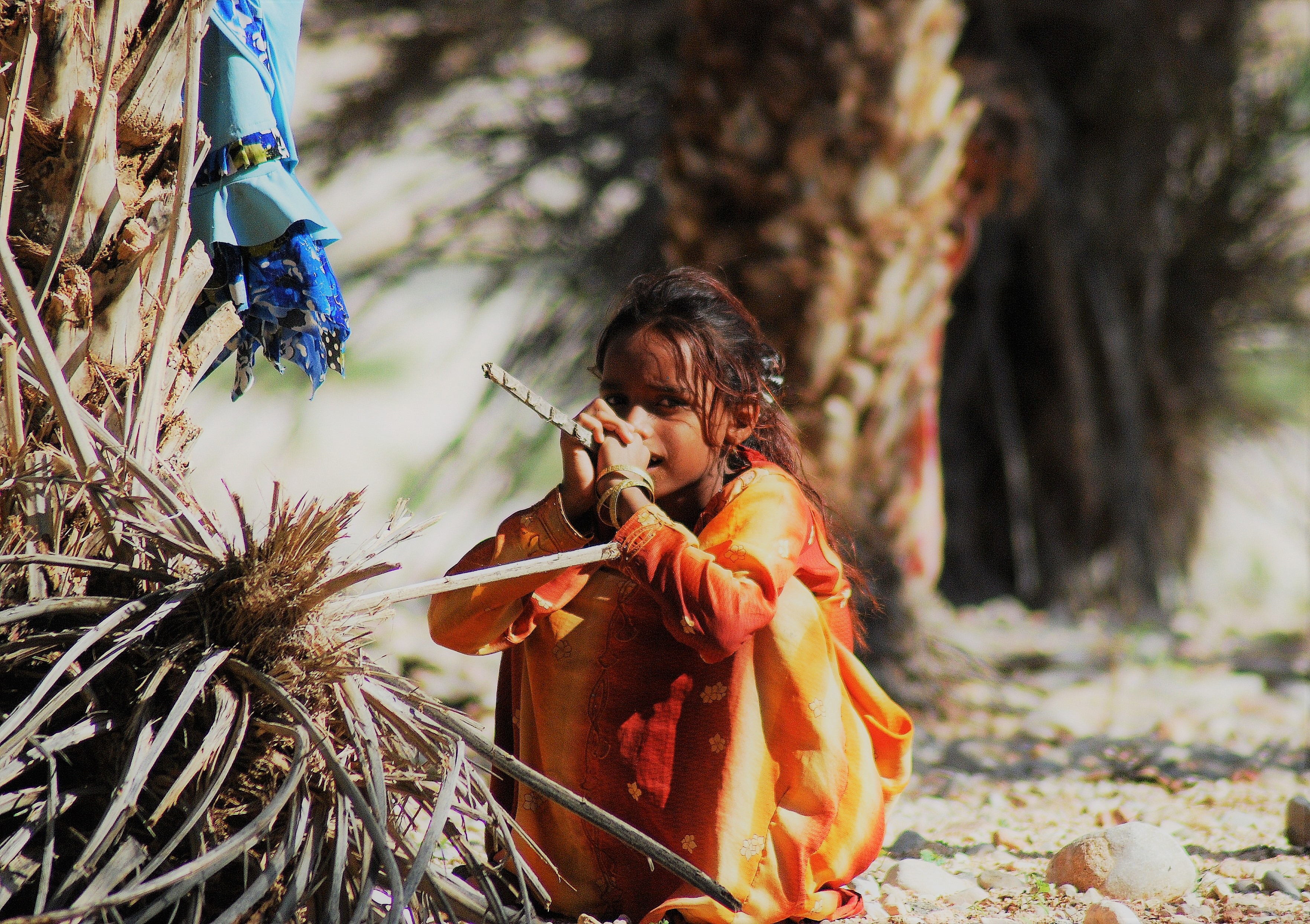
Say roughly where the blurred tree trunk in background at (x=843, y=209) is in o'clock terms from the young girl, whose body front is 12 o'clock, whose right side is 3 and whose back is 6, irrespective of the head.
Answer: The blurred tree trunk in background is roughly at 5 o'clock from the young girl.

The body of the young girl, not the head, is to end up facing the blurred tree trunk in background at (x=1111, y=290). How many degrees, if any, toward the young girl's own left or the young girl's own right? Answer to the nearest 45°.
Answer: approximately 180°

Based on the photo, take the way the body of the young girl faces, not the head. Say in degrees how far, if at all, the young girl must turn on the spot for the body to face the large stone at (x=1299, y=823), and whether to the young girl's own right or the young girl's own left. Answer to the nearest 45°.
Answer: approximately 135° to the young girl's own left

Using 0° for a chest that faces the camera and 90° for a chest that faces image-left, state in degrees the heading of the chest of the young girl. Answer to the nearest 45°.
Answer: approximately 45°
